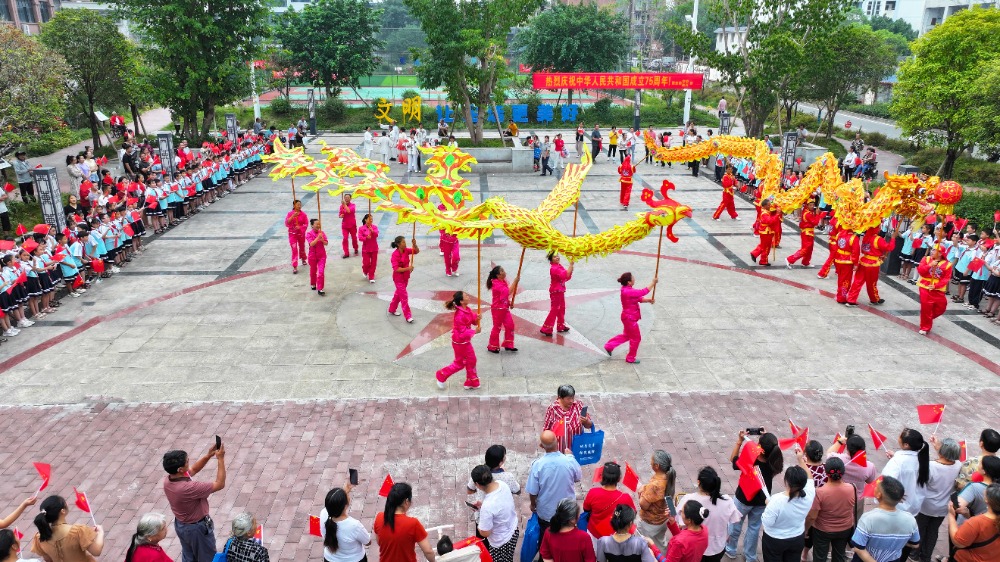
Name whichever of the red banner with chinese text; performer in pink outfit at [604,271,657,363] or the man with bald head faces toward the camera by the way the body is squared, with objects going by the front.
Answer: the red banner with chinese text

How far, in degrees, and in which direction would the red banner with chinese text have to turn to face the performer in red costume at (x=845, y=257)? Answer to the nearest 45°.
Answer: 0° — it already faces them

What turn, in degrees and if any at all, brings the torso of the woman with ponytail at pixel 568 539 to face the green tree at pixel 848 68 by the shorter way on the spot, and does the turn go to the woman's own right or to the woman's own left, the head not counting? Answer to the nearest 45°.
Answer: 0° — they already face it

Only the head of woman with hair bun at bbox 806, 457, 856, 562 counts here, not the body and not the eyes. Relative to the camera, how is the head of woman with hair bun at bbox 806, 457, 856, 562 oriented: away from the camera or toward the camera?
away from the camera

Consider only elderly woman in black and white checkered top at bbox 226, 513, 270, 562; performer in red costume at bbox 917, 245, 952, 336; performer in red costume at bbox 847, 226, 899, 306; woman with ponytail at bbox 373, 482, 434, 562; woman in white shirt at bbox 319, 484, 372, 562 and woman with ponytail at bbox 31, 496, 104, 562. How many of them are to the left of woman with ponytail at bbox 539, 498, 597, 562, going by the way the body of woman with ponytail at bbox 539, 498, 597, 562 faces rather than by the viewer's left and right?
4

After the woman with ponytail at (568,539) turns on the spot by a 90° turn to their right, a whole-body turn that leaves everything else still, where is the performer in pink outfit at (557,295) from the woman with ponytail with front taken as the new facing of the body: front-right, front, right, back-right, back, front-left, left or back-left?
left

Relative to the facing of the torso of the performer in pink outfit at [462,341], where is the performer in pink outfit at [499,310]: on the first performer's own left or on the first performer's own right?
on the first performer's own left

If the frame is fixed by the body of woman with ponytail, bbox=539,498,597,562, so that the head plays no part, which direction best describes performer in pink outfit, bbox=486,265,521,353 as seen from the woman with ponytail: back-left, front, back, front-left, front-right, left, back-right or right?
front

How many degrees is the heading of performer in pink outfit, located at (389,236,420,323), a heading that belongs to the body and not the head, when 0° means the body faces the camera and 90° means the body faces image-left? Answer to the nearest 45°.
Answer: approximately 315°

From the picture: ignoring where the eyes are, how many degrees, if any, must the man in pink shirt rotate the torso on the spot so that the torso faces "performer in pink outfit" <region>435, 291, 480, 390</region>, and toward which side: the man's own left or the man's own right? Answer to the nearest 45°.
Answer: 0° — they already face them

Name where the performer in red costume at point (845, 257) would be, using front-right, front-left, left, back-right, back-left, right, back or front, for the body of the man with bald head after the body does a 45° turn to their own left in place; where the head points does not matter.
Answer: right

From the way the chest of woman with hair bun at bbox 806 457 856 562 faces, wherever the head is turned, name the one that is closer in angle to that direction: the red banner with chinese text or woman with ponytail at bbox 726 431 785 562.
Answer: the red banner with chinese text

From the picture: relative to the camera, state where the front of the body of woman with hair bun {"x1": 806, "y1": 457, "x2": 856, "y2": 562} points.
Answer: away from the camera

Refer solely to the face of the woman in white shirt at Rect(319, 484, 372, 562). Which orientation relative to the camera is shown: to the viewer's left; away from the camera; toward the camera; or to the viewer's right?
away from the camera
